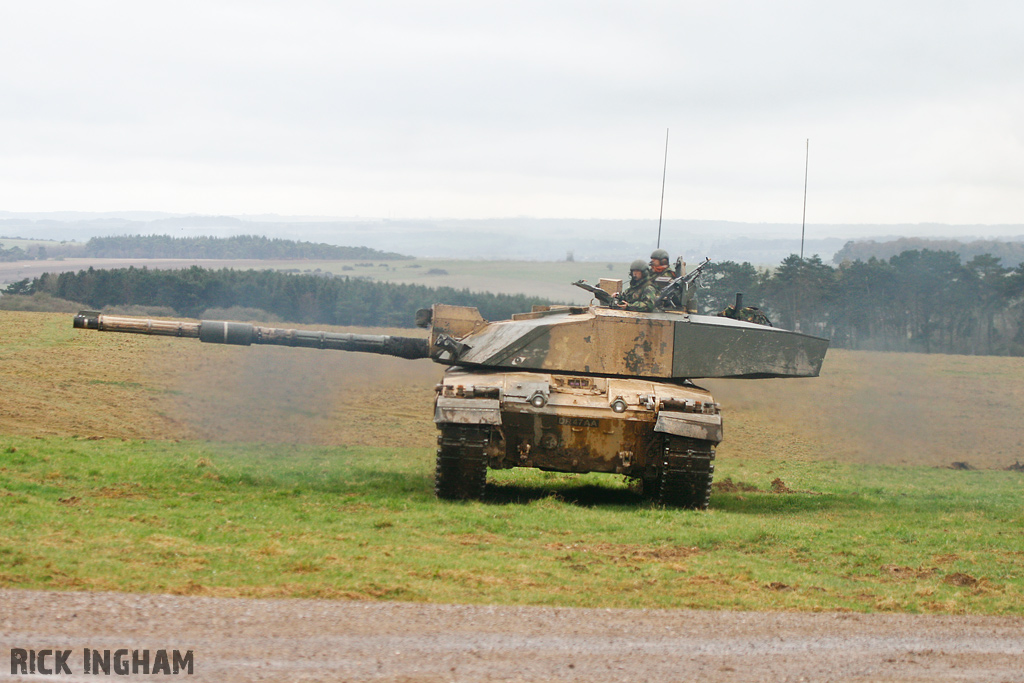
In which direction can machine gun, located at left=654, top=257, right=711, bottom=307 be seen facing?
to the viewer's right
